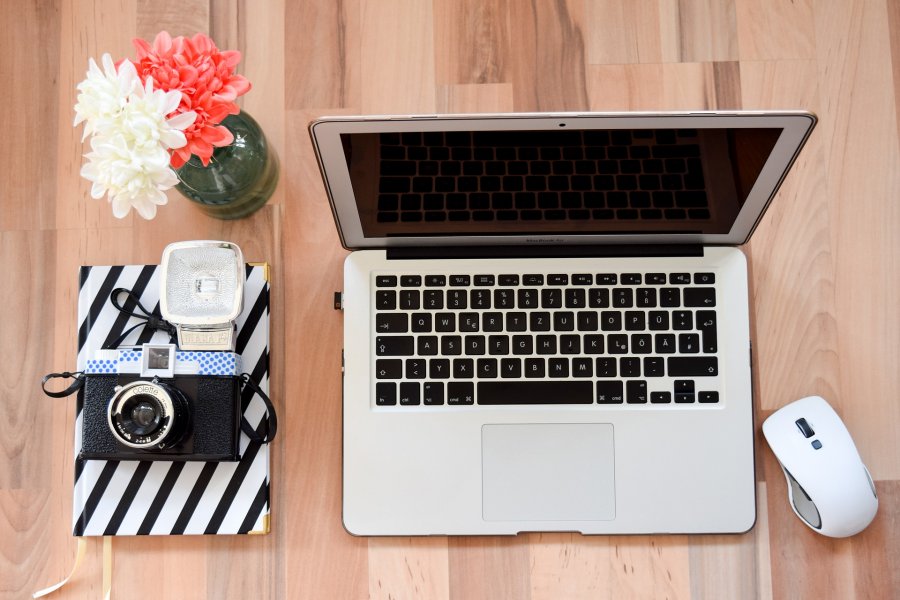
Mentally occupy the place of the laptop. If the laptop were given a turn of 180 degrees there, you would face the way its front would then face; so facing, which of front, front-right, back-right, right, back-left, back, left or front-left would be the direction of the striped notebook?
left

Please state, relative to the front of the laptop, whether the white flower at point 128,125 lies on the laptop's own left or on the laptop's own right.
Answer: on the laptop's own right

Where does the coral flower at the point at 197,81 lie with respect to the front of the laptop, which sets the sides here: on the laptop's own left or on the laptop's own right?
on the laptop's own right

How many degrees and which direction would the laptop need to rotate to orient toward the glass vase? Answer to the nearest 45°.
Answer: approximately 90° to its right

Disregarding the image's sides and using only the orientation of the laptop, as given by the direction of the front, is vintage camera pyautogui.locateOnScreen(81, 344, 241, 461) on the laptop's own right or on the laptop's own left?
on the laptop's own right

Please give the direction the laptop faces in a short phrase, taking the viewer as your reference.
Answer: facing the viewer
